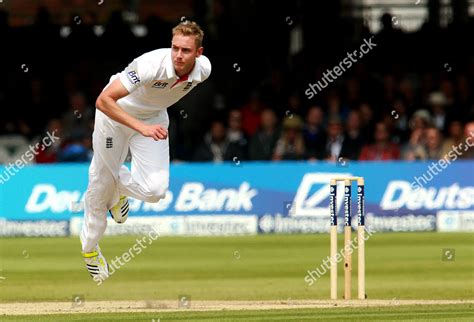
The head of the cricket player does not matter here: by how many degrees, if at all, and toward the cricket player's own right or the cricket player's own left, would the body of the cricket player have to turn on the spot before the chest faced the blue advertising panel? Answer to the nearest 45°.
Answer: approximately 135° to the cricket player's own left

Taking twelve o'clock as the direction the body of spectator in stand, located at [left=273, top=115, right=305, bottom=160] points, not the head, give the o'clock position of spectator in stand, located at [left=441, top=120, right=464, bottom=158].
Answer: spectator in stand, located at [left=441, top=120, right=464, bottom=158] is roughly at 9 o'clock from spectator in stand, located at [left=273, top=115, right=305, bottom=160].

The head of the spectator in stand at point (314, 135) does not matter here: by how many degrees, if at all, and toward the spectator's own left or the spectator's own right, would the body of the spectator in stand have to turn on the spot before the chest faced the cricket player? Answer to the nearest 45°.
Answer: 0° — they already face them

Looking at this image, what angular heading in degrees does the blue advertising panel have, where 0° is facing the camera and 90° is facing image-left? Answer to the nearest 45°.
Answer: approximately 0°

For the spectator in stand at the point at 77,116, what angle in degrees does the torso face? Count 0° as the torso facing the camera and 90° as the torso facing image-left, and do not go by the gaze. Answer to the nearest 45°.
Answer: approximately 0°
